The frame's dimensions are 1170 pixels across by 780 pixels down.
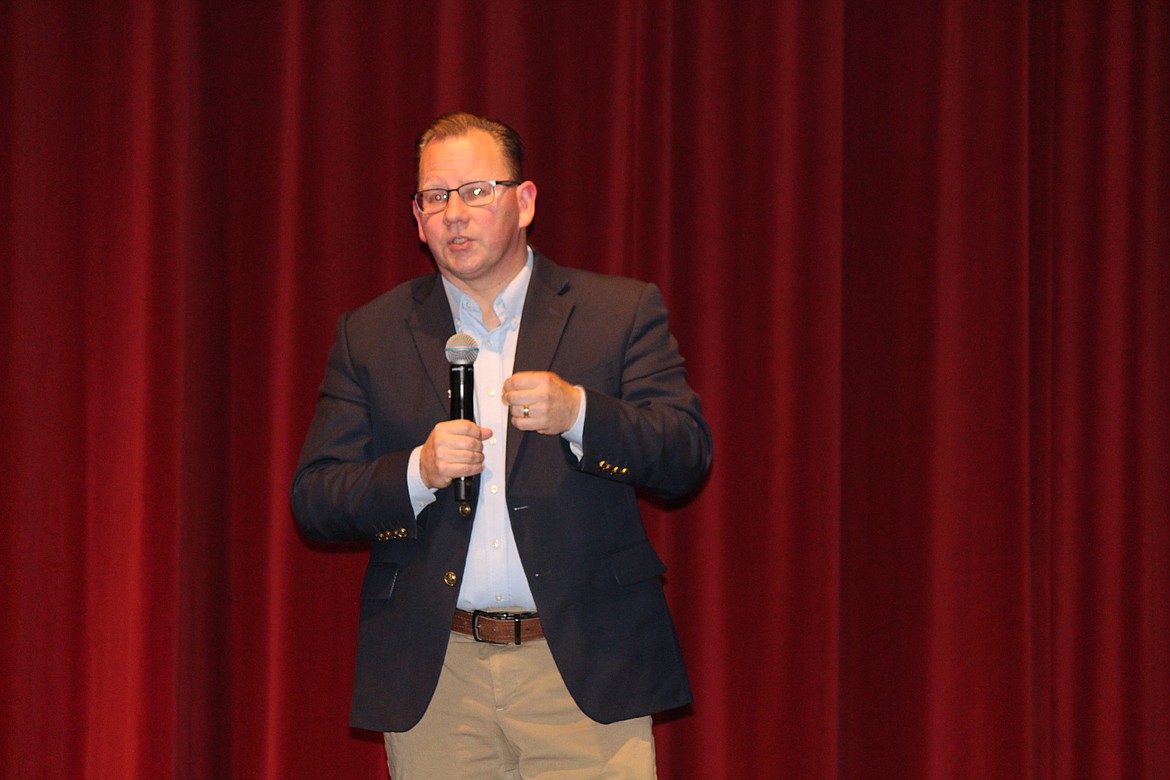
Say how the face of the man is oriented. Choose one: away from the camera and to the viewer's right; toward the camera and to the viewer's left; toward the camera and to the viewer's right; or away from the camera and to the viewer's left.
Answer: toward the camera and to the viewer's left

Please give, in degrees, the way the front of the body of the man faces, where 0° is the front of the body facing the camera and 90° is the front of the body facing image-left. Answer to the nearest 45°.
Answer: approximately 0°
